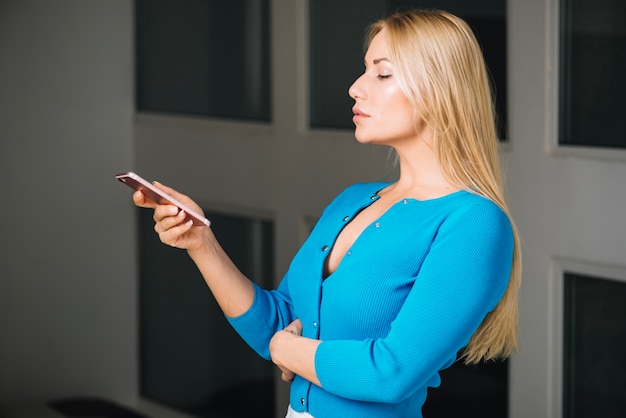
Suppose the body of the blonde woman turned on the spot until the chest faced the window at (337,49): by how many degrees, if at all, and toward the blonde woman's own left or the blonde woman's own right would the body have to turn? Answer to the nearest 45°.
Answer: approximately 135° to the blonde woman's own right

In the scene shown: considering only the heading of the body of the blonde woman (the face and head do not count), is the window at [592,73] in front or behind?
behind

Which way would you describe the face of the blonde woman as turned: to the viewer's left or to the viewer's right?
to the viewer's left

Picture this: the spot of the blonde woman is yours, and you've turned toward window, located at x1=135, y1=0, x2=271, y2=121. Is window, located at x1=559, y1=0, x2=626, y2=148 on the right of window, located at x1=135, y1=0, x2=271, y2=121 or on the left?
right

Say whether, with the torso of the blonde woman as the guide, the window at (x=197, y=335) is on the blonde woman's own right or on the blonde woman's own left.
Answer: on the blonde woman's own right
